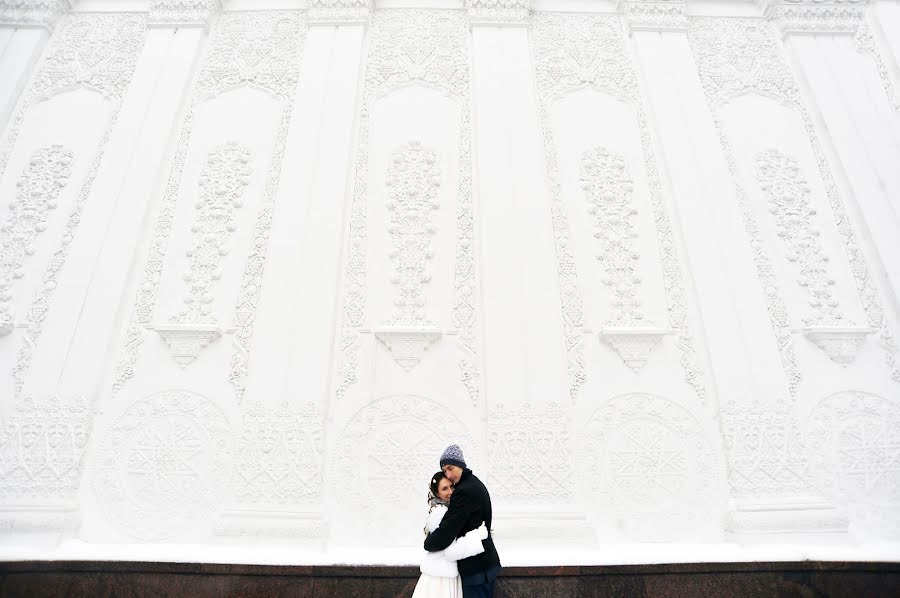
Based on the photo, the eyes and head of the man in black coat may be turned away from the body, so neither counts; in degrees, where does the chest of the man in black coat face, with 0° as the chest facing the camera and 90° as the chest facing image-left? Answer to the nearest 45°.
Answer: approximately 90°
